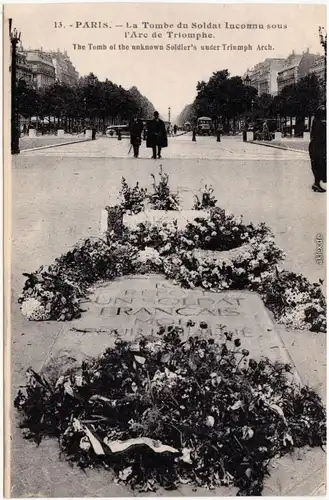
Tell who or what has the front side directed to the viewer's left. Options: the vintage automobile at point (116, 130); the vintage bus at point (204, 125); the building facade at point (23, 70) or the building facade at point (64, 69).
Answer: the vintage automobile at point (116, 130)

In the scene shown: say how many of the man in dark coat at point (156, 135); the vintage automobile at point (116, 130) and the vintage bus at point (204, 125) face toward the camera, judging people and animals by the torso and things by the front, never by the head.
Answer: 2

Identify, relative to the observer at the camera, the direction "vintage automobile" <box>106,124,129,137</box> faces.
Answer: facing to the left of the viewer

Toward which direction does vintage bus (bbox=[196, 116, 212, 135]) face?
toward the camera
